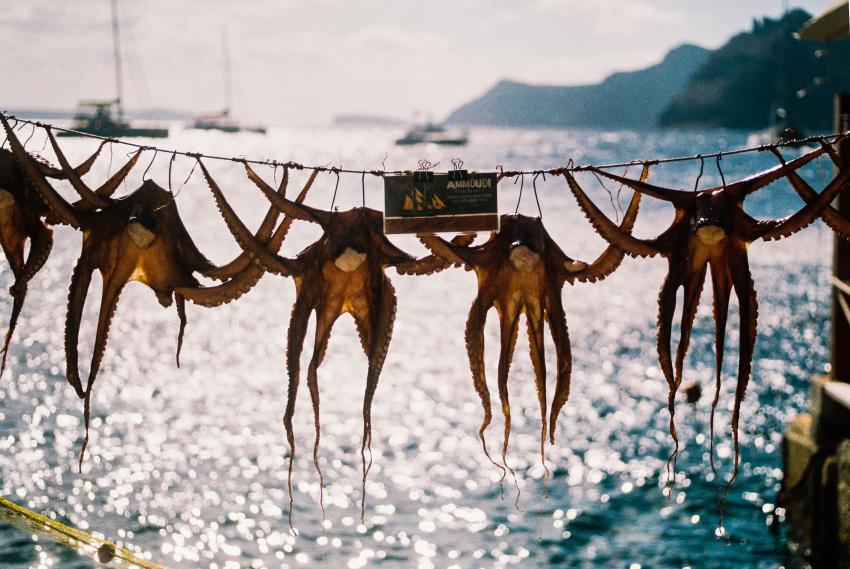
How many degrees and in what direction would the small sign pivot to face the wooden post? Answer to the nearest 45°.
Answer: approximately 135° to its left

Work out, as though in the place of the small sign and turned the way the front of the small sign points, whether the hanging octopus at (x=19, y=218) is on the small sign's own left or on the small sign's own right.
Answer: on the small sign's own right

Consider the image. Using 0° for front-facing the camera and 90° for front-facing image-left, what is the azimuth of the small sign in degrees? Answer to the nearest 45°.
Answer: approximately 0°

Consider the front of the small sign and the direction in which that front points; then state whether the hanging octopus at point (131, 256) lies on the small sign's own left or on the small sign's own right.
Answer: on the small sign's own right

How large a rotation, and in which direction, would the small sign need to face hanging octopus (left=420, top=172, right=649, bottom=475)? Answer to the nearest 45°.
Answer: approximately 90° to its left

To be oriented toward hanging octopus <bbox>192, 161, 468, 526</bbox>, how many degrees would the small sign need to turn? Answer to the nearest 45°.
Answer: approximately 90° to its right
